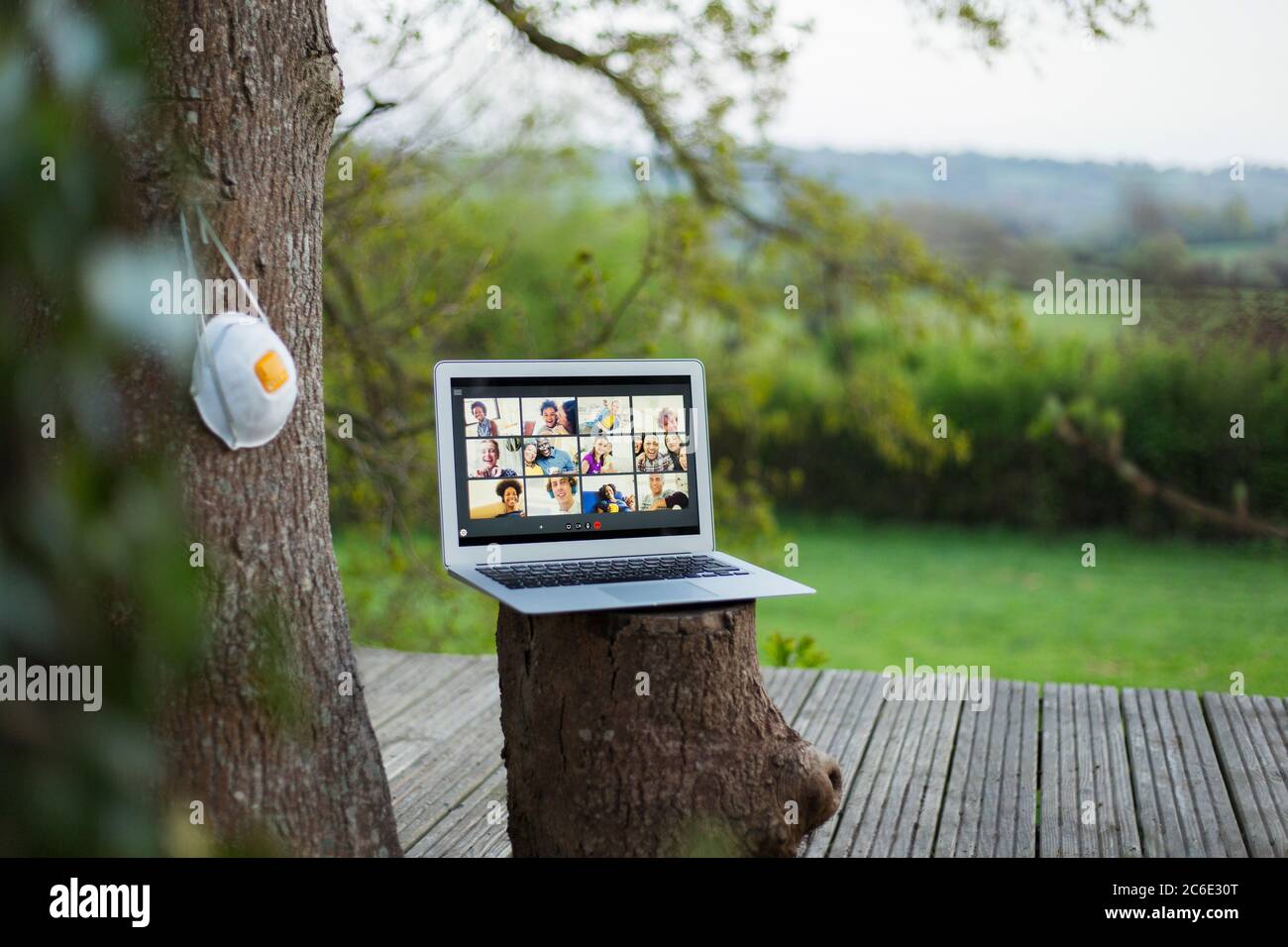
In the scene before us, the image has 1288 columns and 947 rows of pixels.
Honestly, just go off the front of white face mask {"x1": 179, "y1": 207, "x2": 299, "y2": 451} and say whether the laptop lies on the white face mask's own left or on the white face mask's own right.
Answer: on the white face mask's own left

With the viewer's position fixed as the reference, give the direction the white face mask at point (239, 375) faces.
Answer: facing the viewer and to the right of the viewer

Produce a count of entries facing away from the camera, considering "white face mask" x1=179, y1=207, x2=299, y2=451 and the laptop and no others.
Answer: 0

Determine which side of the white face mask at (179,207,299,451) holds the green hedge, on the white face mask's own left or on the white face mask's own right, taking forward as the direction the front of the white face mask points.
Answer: on the white face mask's own left

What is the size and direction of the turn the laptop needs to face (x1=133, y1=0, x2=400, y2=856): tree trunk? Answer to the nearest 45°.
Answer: approximately 90° to its right

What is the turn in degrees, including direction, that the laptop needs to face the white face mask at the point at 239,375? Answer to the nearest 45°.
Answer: approximately 90° to its right

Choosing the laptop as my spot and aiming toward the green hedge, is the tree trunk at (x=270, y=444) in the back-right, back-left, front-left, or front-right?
back-left
